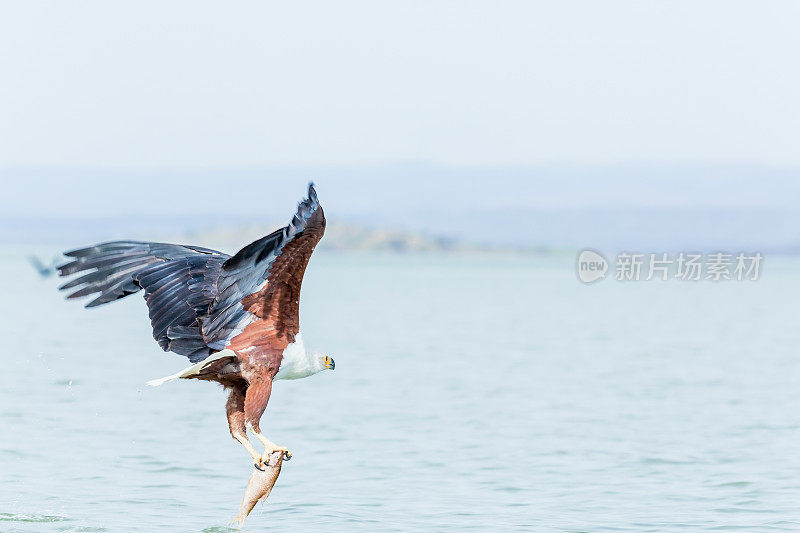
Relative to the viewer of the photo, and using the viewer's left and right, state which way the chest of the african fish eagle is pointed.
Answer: facing to the right of the viewer
